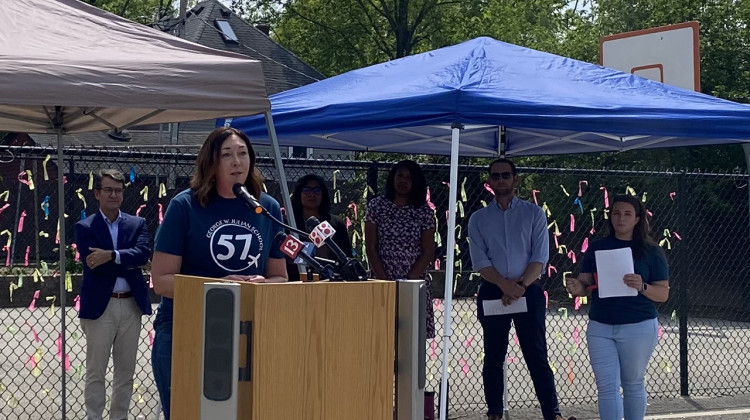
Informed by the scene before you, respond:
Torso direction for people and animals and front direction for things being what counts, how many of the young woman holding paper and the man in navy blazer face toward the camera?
2

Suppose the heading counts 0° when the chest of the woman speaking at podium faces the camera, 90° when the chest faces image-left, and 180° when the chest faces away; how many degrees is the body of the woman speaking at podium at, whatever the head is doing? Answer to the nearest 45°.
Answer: approximately 315°

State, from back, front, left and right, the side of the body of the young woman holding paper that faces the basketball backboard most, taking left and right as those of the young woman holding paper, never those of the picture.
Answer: back

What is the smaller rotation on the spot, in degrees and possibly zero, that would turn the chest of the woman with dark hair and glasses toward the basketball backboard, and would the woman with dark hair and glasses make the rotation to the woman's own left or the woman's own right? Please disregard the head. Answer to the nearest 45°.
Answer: approximately 135° to the woman's own left

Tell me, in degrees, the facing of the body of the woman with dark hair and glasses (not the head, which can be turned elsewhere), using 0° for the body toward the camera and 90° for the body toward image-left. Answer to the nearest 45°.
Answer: approximately 0°

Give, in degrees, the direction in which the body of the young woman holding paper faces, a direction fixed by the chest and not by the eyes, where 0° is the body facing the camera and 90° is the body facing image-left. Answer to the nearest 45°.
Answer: approximately 0°

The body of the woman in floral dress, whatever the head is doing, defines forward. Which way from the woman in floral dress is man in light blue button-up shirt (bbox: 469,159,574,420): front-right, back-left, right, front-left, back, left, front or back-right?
left
